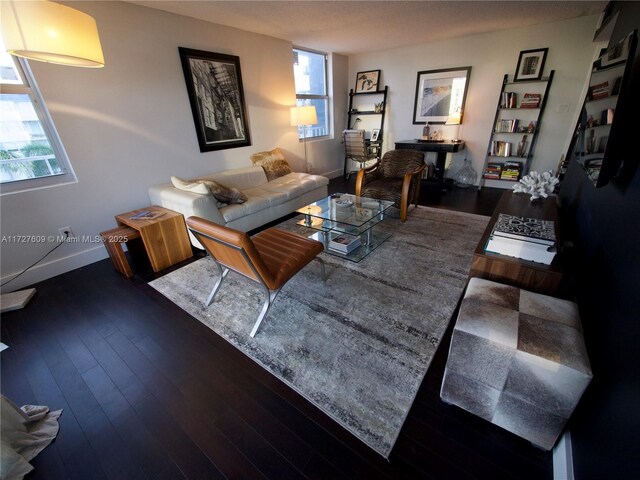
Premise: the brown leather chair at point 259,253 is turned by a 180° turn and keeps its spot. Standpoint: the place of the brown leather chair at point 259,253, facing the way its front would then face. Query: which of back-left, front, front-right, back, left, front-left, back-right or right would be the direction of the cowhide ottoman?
left

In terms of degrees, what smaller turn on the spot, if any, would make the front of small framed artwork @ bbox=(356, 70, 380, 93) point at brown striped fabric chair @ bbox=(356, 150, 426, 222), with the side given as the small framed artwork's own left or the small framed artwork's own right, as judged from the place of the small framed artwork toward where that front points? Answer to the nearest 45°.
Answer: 0° — it already faces it

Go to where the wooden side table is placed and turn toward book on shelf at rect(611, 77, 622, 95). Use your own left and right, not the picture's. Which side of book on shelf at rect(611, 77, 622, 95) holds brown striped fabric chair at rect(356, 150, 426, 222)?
left

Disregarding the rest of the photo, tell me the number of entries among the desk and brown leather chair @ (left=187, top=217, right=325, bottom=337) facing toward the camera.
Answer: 1

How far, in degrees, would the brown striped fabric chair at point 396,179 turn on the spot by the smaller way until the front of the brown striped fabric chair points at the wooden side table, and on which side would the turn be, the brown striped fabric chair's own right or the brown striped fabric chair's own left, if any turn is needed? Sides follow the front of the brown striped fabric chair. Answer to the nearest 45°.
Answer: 0° — it already faces it

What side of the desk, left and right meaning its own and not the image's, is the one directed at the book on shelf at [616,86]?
front

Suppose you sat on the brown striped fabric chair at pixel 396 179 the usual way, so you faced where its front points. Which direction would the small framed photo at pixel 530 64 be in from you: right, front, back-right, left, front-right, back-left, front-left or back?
back

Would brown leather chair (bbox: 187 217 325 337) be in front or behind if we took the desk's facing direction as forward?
in front

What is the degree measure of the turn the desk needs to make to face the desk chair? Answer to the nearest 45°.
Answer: approximately 90° to its right

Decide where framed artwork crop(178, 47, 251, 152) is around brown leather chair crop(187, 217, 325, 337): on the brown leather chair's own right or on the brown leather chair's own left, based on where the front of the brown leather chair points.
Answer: on the brown leather chair's own left

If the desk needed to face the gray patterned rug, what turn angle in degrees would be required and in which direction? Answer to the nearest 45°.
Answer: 0° — it already faces it

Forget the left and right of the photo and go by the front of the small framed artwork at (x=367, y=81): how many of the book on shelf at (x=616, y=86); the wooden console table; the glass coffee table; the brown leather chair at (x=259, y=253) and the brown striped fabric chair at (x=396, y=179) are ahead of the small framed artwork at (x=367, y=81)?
5

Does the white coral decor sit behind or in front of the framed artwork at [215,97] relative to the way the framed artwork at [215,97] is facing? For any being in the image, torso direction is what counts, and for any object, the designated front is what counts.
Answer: in front
